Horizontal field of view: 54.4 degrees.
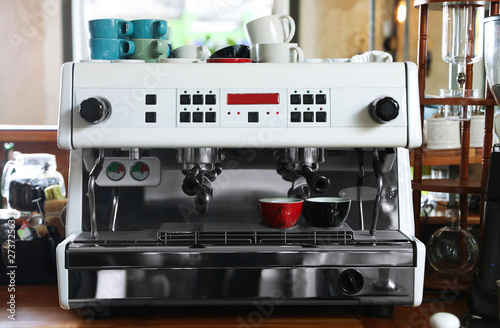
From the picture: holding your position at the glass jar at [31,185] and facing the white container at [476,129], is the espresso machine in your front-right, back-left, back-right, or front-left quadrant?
front-right

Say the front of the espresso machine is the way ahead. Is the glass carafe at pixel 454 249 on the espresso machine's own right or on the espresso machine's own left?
on the espresso machine's own left

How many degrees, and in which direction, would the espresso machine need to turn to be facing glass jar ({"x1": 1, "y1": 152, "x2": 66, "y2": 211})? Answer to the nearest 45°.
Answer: approximately 135° to its right

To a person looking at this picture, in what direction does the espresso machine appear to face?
facing the viewer
